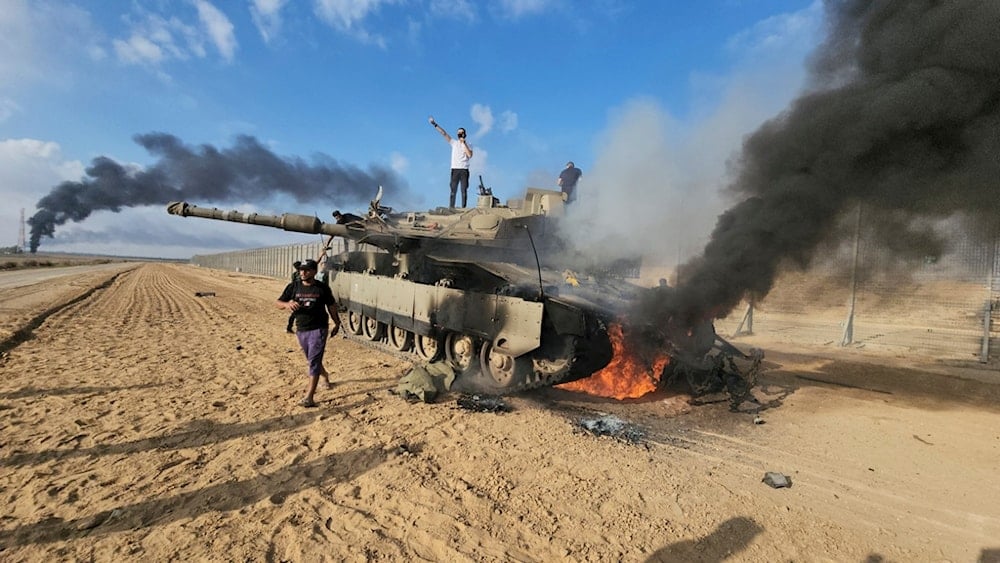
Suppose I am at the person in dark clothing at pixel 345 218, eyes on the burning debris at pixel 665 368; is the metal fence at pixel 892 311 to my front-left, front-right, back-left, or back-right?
front-left

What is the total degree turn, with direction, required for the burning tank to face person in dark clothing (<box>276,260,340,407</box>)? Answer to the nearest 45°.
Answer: approximately 90° to its left

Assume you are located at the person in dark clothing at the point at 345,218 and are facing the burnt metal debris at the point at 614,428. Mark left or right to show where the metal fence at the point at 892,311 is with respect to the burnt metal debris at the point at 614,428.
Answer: left

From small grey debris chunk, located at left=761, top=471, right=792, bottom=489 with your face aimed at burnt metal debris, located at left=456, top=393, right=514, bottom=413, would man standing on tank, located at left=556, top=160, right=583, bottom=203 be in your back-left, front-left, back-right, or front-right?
front-right

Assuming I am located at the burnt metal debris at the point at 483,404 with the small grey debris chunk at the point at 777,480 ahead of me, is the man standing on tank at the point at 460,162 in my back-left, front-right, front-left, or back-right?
back-left

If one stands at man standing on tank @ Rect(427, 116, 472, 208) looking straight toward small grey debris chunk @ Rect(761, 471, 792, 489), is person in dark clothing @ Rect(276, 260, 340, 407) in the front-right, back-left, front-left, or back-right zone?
front-right

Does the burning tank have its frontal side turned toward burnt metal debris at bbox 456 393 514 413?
no
